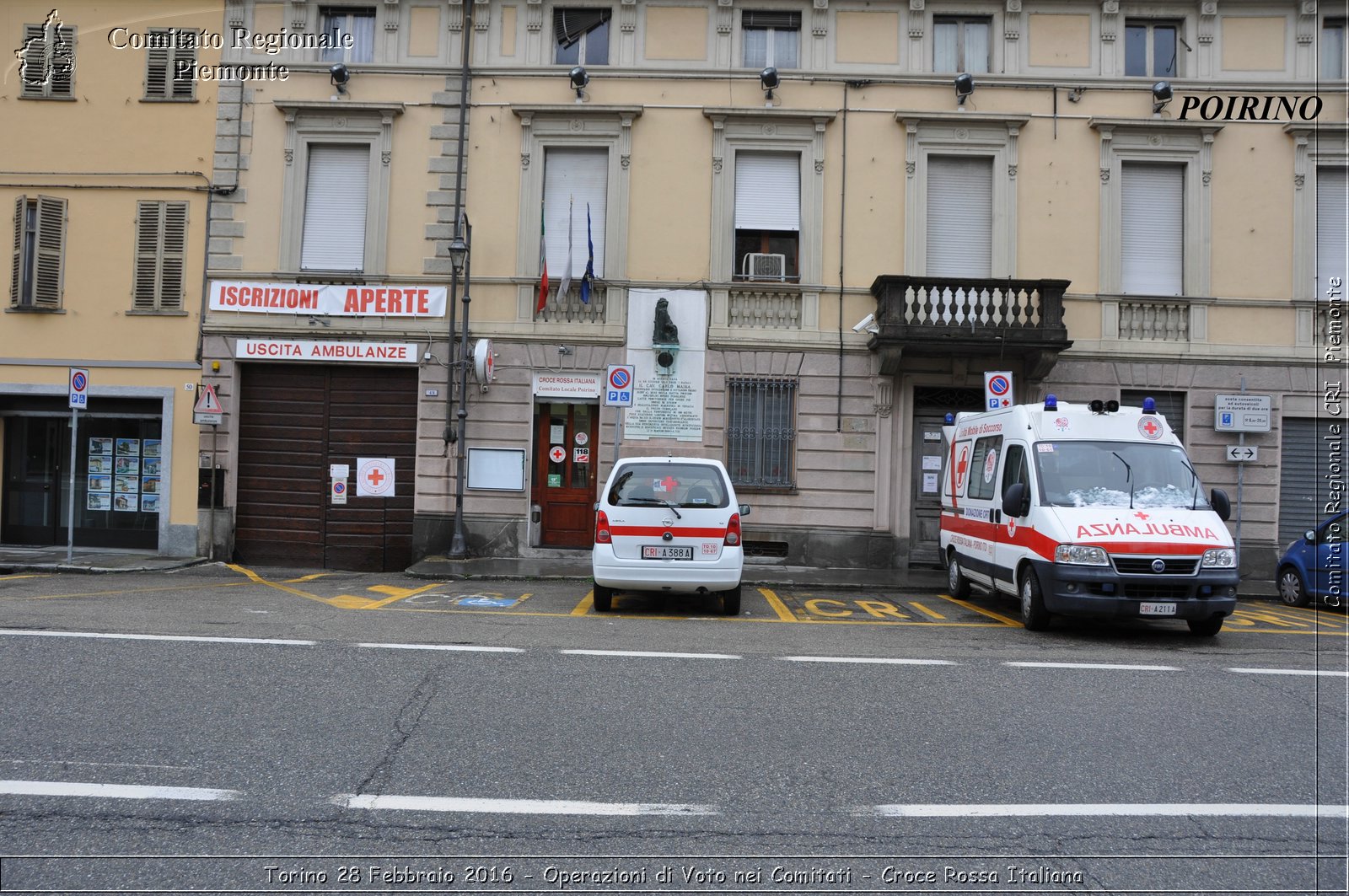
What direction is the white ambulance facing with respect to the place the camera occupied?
facing the viewer and to the right of the viewer

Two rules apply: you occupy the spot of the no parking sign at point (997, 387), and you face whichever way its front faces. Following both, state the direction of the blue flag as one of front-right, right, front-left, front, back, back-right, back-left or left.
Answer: right

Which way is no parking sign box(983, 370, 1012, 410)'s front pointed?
toward the camera

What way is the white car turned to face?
away from the camera

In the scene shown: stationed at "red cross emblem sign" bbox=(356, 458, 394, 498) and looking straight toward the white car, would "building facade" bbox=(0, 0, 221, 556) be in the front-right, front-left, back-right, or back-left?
back-right

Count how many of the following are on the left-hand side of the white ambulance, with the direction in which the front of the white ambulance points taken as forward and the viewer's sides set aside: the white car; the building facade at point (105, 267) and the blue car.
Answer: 1

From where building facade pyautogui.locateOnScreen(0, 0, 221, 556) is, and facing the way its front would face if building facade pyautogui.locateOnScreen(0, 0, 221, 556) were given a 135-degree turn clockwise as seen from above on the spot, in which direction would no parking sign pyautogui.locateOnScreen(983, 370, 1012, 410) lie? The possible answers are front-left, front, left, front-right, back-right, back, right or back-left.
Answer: back

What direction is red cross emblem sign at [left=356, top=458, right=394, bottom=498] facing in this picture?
toward the camera

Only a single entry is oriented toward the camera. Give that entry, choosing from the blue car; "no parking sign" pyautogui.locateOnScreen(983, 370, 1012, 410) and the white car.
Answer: the no parking sign

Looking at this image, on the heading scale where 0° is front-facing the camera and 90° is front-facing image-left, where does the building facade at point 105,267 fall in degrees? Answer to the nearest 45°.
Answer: approximately 0°

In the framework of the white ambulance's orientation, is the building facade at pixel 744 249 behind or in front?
behind
